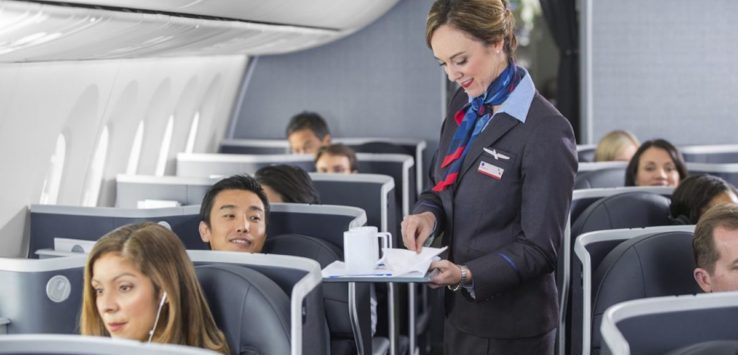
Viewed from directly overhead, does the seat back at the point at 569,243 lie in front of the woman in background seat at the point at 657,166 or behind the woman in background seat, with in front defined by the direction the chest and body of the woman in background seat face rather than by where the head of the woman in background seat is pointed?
in front

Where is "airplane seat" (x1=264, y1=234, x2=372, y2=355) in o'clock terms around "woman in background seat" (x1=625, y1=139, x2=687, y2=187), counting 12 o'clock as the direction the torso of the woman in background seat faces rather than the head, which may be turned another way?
The airplane seat is roughly at 1 o'clock from the woman in background seat.

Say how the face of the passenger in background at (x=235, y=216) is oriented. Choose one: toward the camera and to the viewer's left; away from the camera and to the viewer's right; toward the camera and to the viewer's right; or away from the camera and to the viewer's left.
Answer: toward the camera and to the viewer's right

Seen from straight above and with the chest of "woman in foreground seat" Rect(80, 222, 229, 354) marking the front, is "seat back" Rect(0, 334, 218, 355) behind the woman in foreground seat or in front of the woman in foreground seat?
in front

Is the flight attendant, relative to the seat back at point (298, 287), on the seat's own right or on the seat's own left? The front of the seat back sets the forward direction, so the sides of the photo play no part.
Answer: on the seat's own left

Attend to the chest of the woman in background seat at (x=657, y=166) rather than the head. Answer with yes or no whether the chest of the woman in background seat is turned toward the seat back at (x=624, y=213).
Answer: yes

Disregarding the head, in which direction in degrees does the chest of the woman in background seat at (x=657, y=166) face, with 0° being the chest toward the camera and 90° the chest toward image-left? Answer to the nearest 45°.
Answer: approximately 0°

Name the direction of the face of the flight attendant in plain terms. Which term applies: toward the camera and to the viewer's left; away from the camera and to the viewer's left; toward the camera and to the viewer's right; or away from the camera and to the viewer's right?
toward the camera and to the viewer's left

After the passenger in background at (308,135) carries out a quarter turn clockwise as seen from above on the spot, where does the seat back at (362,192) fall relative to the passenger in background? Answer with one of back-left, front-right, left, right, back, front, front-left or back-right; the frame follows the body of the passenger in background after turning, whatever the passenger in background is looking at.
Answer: back-left
